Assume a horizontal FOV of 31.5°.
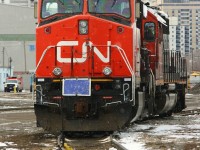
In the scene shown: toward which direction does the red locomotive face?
toward the camera
